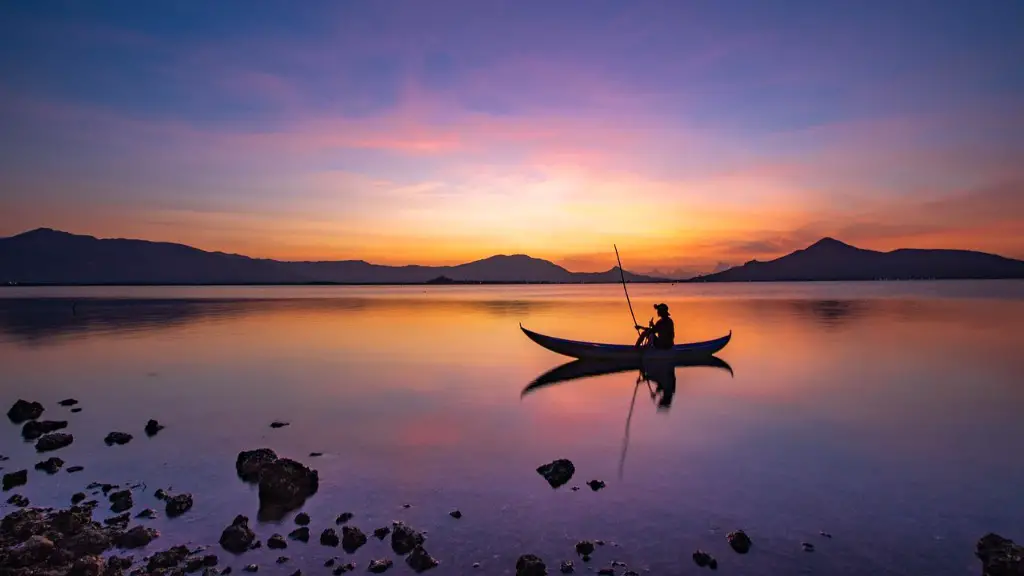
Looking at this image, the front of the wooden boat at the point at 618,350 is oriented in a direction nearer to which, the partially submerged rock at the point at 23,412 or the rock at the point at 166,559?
the partially submerged rock

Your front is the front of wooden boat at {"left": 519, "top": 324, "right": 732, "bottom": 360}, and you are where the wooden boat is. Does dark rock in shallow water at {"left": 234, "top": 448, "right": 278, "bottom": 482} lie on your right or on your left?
on your left

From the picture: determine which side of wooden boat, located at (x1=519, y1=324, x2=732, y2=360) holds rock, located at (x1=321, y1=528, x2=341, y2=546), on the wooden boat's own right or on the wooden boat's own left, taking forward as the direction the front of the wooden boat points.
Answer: on the wooden boat's own left

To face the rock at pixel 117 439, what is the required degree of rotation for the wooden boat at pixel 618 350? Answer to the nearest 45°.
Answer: approximately 45° to its left

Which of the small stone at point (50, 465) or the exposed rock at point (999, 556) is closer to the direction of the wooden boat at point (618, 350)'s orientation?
the small stone

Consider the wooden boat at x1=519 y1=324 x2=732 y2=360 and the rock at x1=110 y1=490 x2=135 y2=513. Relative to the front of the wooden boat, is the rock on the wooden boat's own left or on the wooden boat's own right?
on the wooden boat's own left

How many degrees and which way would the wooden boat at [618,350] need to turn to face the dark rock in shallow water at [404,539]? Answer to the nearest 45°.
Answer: approximately 90° to its left

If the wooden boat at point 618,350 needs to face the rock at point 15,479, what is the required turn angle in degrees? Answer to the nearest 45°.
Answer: approximately 45° to its left

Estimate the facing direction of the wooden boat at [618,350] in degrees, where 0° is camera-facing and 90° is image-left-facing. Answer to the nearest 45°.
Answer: approximately 90°

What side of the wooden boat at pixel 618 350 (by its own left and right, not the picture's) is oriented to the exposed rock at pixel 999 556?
left

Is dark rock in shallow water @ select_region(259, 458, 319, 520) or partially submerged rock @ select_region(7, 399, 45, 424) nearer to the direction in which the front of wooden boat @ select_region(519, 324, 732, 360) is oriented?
the partially submerged rock

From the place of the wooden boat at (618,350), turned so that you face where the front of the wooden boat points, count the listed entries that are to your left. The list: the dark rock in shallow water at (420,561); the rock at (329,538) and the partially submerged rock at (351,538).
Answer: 3
